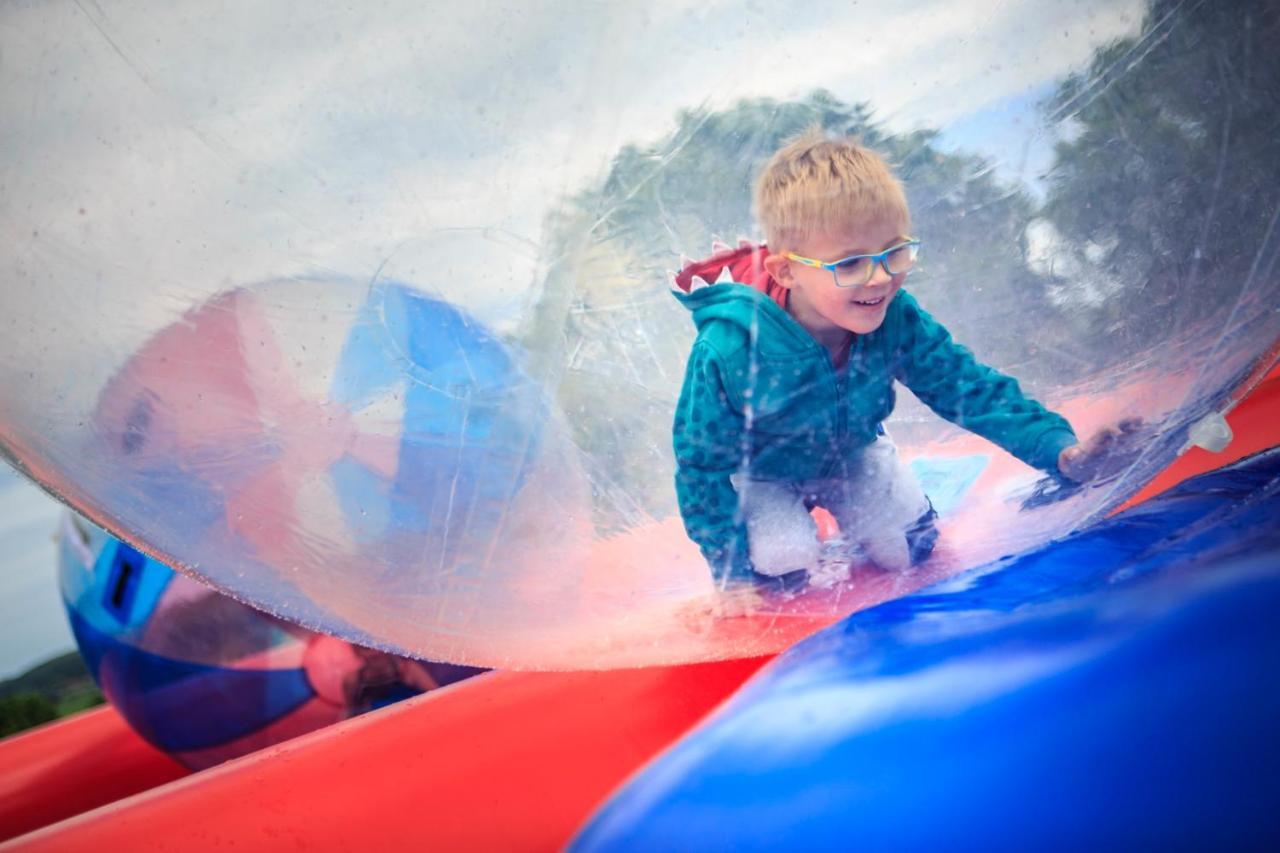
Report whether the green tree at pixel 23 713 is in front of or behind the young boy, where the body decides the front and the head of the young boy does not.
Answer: behind

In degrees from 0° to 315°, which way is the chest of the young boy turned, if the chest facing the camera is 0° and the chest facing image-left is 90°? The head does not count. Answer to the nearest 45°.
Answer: approximately 315°
